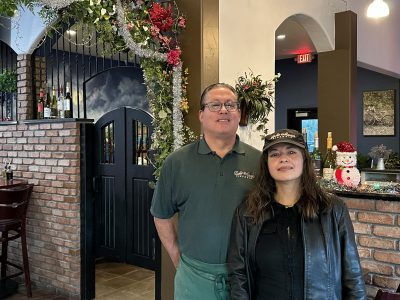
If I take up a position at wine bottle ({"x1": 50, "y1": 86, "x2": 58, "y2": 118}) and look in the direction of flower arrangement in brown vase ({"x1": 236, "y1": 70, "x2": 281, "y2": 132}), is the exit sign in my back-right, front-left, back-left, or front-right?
front-left

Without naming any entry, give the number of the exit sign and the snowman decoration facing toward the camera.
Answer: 2

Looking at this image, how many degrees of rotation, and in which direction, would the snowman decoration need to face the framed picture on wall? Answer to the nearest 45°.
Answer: approximately 180°

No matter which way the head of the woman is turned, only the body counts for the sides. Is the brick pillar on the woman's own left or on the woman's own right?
on the woman's own right

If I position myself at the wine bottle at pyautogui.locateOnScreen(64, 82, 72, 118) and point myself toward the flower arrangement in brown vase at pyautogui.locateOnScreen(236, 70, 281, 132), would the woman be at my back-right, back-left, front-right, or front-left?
front-right

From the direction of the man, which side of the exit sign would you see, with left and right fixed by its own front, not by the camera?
front

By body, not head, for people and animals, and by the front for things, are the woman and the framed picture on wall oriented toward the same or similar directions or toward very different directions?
same or similar directions

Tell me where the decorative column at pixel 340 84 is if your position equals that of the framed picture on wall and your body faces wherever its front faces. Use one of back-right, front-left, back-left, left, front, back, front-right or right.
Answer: front

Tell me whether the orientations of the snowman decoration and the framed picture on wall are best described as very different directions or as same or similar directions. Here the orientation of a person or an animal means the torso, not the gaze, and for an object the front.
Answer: same or similar directions

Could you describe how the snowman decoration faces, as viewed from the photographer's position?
facing the viewer

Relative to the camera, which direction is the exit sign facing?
toward the camera
